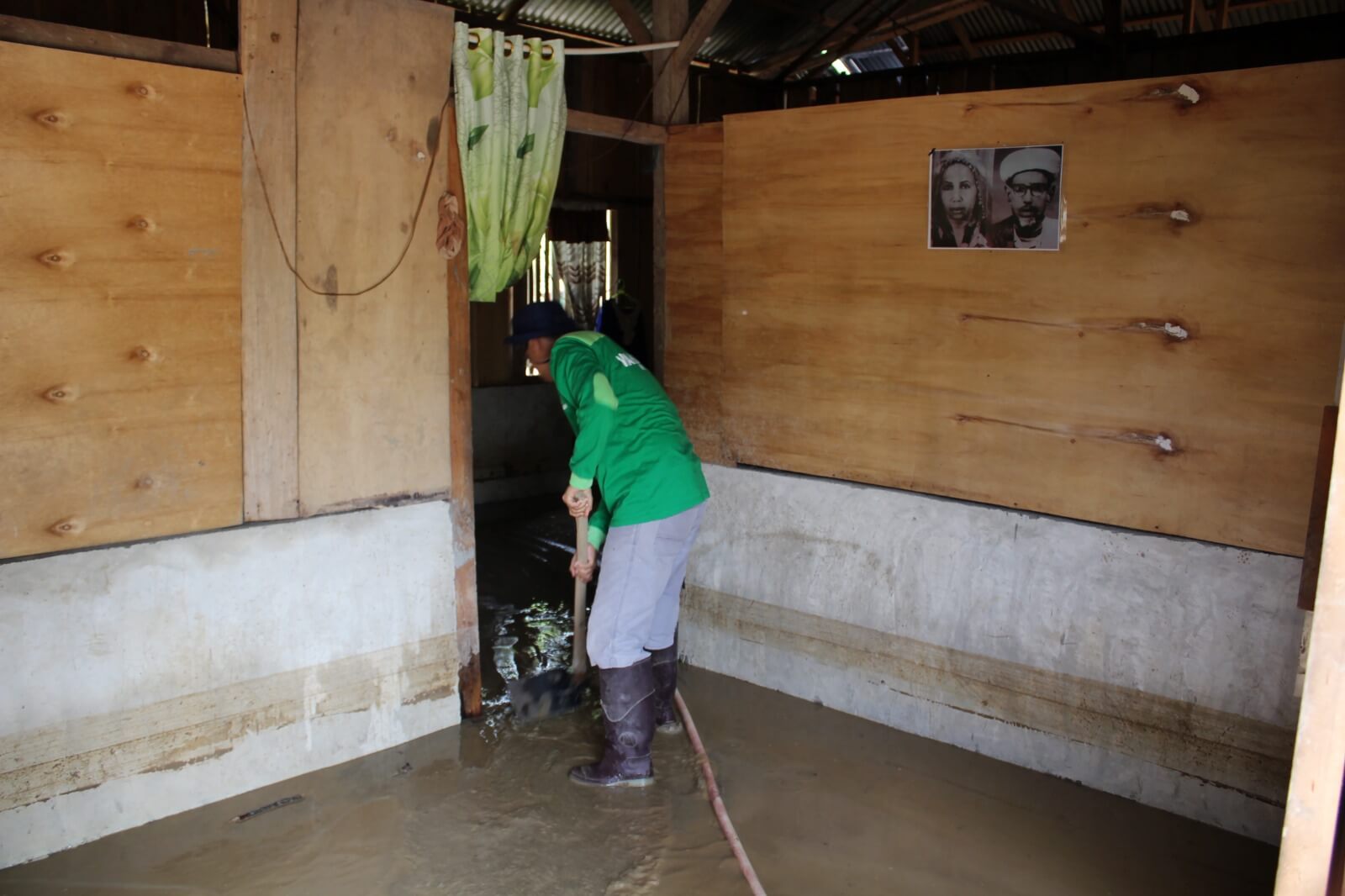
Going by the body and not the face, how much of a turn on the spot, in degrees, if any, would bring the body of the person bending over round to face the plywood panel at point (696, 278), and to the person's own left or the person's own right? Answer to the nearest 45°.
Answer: approximately 90° to the person's own right

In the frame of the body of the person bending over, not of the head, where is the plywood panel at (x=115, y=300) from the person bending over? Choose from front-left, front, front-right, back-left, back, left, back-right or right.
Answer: front

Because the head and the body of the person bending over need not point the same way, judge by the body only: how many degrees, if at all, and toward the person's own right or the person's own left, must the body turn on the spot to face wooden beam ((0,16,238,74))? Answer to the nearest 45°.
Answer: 0° — they already face it

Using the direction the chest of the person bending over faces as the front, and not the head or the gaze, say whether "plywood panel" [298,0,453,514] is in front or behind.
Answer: in front

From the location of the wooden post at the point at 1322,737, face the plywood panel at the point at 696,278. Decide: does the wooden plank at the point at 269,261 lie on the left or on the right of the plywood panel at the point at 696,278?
left

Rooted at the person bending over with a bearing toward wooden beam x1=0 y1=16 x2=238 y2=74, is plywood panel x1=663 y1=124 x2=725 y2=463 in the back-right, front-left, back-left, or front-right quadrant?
back-right
